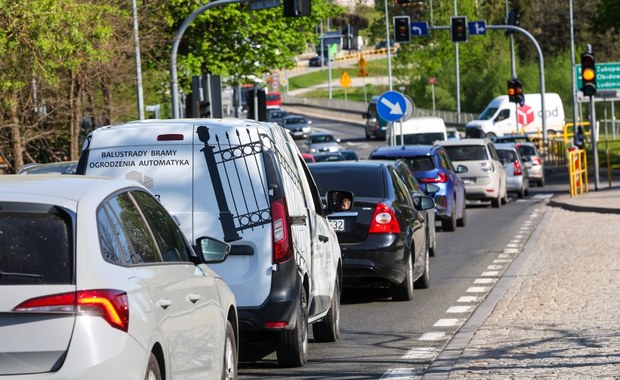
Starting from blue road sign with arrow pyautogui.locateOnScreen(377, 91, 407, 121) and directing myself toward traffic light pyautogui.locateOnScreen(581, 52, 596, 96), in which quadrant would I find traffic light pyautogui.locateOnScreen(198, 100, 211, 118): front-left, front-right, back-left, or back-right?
back-right

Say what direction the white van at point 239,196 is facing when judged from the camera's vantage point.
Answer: facing away from the viewer

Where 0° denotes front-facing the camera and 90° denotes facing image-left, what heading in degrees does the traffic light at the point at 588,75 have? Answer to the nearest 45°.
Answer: approximately 0°

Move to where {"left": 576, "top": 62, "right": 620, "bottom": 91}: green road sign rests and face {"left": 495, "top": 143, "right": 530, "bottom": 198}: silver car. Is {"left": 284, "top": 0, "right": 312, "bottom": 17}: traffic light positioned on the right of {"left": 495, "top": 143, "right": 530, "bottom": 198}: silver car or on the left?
left

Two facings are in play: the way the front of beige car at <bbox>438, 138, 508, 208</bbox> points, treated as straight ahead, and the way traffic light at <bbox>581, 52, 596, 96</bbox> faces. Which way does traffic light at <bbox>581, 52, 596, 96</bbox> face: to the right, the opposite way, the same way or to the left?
the opposite way

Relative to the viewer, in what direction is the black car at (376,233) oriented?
away from the camera

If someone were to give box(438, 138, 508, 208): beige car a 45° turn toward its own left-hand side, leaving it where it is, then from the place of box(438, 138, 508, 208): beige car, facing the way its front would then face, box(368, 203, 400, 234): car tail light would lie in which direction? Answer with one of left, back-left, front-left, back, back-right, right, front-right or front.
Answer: back-left

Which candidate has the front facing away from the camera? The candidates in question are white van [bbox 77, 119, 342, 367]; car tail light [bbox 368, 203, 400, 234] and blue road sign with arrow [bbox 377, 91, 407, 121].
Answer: the white van

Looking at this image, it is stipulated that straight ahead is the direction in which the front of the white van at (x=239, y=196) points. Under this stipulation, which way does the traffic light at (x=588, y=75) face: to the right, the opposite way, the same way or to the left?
the opposite way

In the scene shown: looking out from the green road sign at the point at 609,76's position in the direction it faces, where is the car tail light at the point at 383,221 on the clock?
The car tail light is roughly at 12 o'clock from the green road sign.

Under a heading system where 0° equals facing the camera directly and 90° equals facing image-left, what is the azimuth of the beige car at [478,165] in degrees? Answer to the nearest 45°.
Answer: approximately 180°

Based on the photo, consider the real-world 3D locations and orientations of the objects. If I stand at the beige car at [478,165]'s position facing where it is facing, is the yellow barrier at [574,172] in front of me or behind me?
in front
